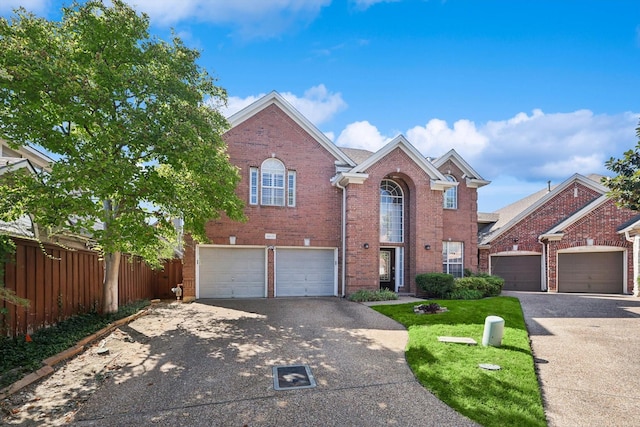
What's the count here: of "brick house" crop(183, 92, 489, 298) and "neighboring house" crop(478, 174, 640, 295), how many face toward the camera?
2

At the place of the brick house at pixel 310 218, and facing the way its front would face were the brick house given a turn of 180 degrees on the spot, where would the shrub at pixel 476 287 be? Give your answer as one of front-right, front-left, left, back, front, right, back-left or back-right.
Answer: right

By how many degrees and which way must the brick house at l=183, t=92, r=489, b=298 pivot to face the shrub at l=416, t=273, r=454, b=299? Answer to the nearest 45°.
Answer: approximately 90° to its left

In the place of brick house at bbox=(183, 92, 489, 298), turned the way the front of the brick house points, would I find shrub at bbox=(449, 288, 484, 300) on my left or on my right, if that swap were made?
on my left

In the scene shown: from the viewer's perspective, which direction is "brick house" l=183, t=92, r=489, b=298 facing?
toward the camera
